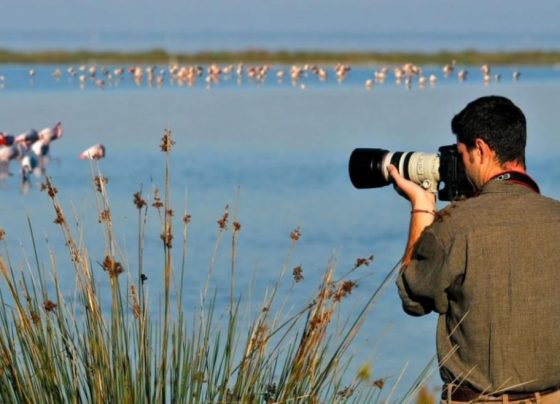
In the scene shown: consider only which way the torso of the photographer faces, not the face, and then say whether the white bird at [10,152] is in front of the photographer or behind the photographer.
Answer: in front

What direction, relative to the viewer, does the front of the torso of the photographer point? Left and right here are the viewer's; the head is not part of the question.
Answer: facing away from the viewer and to the left of the viewer

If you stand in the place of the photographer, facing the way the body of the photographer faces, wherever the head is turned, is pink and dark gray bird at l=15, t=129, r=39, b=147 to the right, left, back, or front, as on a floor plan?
front

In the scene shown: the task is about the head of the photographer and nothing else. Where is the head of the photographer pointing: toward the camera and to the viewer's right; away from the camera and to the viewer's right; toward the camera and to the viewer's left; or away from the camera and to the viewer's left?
away from the camera and to the viewer's left

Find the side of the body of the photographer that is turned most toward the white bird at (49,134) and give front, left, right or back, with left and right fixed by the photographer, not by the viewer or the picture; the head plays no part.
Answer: front
